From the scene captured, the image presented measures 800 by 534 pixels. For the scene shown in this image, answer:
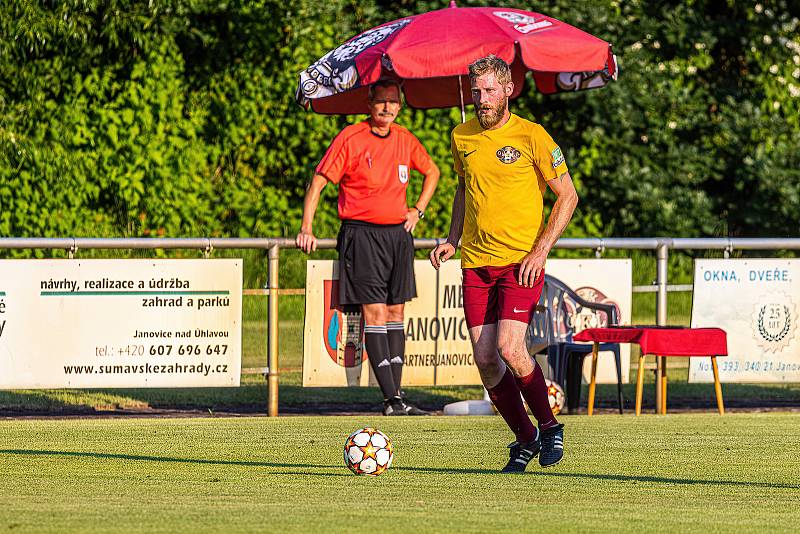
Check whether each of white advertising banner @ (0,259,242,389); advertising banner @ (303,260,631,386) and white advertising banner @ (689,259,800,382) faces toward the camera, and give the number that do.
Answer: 3

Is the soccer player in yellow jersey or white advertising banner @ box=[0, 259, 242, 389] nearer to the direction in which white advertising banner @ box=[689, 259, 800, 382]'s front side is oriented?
the soccer player in yellow jersey

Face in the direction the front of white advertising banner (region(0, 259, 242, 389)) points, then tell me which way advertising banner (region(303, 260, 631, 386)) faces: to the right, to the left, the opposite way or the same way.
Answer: the same way

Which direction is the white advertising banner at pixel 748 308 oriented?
toward the camera

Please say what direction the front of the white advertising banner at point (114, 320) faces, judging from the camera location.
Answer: facing the viewer

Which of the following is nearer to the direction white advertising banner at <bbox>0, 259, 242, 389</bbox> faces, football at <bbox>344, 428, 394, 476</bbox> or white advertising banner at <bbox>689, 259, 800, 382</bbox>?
the football

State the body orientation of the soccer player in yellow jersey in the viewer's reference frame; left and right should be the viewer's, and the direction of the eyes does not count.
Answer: facing the viewer and to the left of the viewer

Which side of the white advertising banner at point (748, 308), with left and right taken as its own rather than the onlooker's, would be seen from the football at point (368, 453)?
front

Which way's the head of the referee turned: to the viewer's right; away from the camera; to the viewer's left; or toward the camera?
toward the camera

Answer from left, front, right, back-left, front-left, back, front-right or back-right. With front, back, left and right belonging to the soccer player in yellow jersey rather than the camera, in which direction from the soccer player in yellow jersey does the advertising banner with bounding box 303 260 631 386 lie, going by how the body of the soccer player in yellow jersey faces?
back-right

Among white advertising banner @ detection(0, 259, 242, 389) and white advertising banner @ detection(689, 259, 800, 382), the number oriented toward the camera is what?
2

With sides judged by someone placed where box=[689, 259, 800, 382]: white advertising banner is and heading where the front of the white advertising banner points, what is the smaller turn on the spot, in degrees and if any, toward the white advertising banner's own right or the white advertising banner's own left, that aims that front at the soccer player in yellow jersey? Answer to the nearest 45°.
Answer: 0° — it already faces them

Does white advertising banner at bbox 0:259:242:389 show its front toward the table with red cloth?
no

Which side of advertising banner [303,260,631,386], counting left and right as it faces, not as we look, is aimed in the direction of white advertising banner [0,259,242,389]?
right

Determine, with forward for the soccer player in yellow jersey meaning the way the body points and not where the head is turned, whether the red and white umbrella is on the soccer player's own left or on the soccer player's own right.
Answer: on the soccer player's own right
